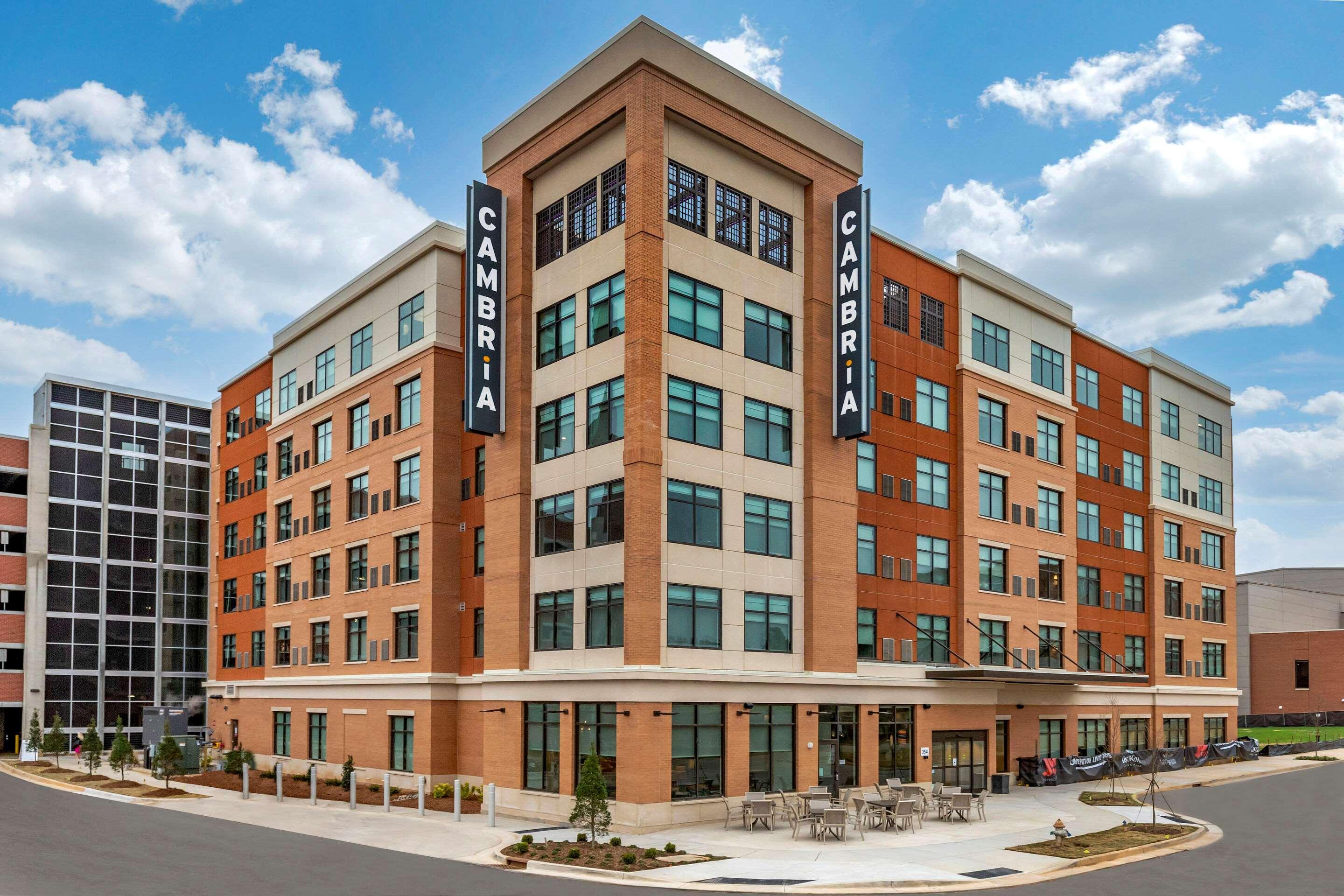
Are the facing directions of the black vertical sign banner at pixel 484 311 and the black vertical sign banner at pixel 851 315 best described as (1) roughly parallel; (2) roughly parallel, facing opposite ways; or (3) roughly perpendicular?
roughly perpendicular

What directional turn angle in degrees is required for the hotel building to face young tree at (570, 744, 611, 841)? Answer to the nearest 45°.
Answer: approximately 45° to its right
